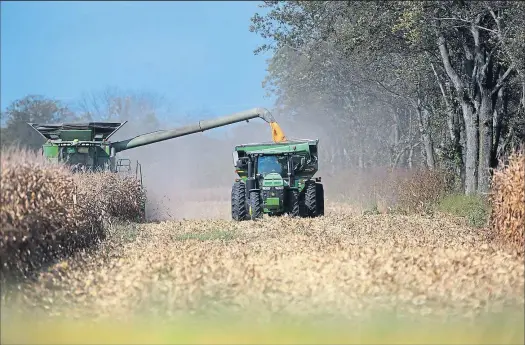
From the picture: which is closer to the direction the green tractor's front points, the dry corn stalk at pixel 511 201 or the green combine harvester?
the dry corn stalk

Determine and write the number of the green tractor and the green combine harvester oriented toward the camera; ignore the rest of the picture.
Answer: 2

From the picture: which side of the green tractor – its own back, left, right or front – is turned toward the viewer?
front

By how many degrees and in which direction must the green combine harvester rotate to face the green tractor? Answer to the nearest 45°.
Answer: approximately 45° to its left

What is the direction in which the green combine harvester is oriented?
toward the camera

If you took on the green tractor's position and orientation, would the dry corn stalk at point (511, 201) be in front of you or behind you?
in front

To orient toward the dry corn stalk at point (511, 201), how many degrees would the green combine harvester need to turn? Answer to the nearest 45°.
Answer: approximately 45° to its left

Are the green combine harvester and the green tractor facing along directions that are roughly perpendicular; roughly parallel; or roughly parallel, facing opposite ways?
roughly parallel

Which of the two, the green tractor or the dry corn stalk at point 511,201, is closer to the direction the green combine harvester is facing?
the dry corn stalk
